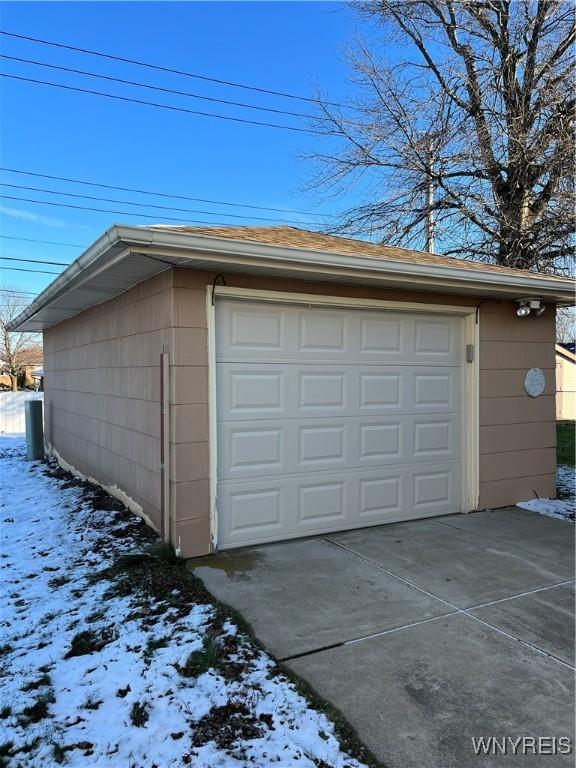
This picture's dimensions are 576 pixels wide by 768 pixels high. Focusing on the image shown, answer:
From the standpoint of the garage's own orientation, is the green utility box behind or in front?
behind

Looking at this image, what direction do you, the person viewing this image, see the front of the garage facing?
facing the viewer and to the right of the viewer

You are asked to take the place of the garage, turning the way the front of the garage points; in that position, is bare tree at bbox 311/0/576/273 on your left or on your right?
on your left

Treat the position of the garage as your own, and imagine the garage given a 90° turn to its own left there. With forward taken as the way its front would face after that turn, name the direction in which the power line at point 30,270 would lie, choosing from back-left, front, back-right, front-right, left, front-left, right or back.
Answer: left

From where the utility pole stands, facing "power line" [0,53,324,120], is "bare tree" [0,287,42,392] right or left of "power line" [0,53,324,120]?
right

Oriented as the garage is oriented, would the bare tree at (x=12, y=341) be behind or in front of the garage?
behind

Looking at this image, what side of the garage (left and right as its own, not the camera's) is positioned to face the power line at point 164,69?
back

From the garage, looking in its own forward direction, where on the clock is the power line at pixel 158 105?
The power line is roughly at 7 o'clock from the garage.

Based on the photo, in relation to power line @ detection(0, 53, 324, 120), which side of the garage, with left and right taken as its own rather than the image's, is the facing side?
back
